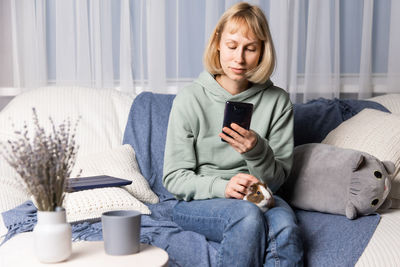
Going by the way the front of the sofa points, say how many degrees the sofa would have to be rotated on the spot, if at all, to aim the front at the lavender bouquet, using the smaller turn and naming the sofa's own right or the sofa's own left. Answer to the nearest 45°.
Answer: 0° — it already faces it

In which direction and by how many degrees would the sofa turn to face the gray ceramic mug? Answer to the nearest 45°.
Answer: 0° — it already faces it

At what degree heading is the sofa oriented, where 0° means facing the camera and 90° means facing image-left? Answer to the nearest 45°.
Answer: approximately 0°

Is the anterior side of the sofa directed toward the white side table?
yes

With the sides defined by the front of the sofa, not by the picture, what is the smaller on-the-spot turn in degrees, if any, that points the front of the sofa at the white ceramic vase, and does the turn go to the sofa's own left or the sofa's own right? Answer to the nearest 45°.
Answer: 0° — it already faces it
